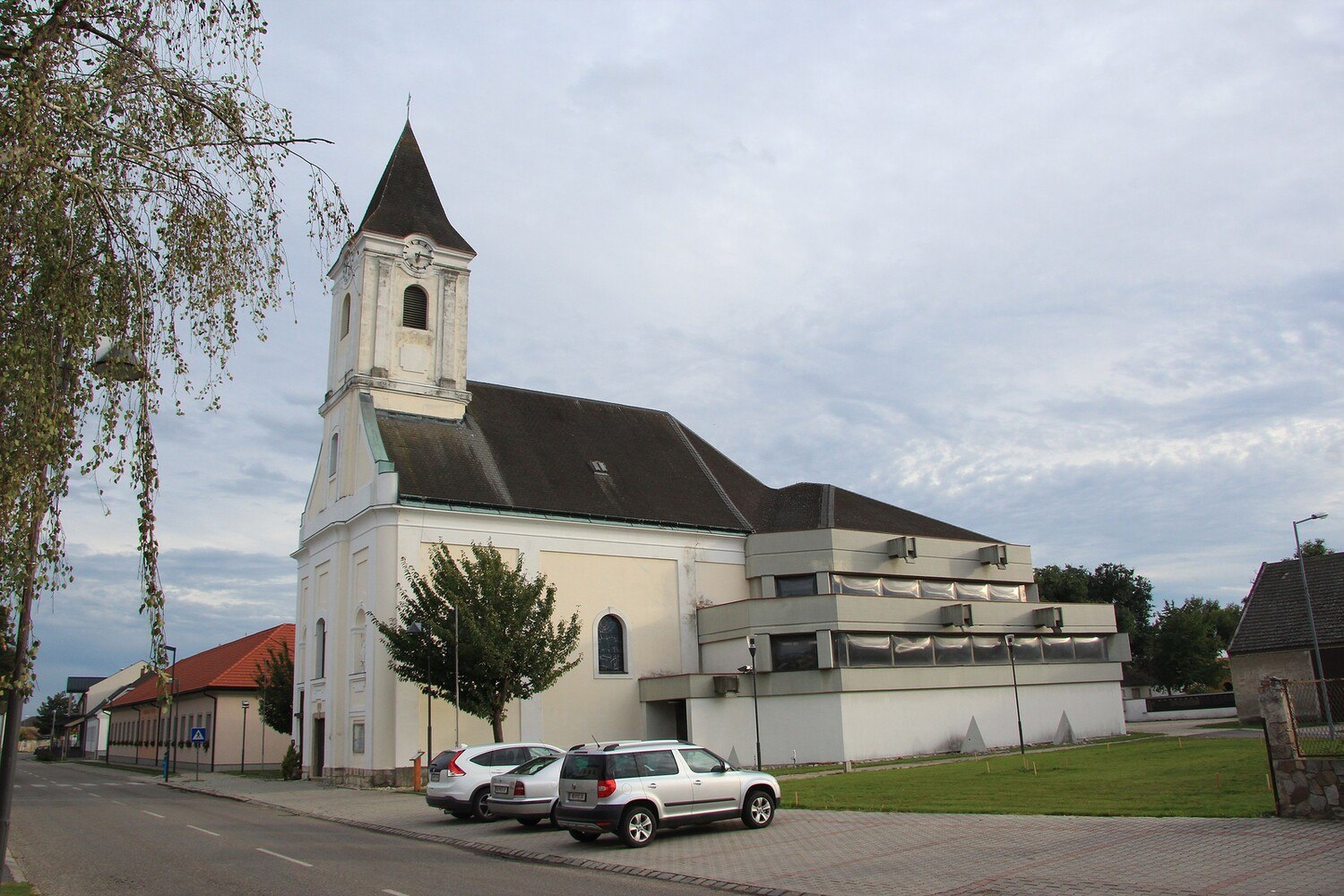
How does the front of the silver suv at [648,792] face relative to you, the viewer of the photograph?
facing away from the viewer and to the right of the viewer

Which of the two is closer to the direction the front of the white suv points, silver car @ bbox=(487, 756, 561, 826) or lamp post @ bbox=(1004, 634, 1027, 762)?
the lamp post

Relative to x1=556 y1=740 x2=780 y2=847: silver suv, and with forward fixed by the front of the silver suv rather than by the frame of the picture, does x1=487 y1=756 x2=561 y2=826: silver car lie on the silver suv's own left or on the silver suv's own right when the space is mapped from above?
on the silver suv's own left

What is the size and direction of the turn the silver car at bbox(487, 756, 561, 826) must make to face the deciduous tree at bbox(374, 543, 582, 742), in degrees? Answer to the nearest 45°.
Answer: approximately 45° to its left

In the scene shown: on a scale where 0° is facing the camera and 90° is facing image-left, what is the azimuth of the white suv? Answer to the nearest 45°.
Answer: approximately 225°

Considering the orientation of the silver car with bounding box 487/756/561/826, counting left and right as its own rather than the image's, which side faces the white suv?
left

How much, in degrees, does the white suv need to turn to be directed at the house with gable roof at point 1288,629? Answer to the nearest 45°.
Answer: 0° — it already faces it

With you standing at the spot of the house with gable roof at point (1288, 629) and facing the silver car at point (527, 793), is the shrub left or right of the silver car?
right

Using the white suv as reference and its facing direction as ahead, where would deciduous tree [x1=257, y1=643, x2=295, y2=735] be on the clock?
The deciduous tree is roughly at 10 o'clock from the white suv.

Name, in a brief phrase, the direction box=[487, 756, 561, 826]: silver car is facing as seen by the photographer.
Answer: facing away from the viewer and to the right of the viewer
